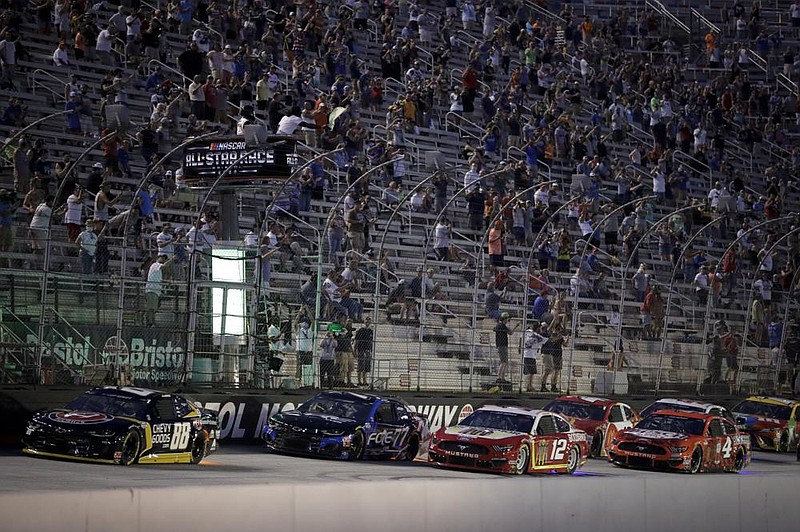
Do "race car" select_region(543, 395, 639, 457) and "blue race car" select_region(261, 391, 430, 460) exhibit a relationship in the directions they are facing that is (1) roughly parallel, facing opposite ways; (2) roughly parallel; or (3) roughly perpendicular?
roughly parallel

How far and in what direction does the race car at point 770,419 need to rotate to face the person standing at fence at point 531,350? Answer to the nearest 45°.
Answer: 0° — it already faces them

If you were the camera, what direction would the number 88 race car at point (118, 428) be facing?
facing the viewer and to the left of the viewer

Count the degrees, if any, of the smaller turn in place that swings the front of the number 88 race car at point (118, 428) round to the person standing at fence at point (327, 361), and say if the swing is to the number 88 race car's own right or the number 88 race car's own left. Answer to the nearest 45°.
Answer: approximately 180°

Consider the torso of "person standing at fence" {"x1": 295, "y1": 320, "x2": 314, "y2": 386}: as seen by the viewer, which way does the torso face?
toward the camera

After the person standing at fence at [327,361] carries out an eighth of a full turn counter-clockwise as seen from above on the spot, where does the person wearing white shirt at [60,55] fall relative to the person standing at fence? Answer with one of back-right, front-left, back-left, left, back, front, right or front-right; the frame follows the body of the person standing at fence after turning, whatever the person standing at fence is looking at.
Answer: back

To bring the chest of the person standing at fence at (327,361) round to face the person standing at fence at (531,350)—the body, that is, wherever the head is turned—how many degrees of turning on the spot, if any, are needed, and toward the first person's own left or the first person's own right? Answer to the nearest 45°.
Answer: approximately 135° to the first person's own left

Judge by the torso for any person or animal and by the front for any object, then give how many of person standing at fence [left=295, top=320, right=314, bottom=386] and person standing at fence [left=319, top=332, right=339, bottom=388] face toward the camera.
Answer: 2

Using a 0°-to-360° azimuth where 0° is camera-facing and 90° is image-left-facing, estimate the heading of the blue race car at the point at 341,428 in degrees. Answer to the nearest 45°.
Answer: approximately 45°

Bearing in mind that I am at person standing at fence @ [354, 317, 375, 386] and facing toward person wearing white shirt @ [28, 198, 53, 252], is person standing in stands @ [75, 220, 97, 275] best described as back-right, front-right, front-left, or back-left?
front-left

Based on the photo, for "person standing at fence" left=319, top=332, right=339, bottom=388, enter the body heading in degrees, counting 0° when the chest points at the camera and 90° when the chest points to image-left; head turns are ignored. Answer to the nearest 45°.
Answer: approximately 0°

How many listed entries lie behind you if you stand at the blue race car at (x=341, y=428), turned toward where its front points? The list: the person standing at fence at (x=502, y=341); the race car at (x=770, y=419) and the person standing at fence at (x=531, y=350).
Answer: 3
